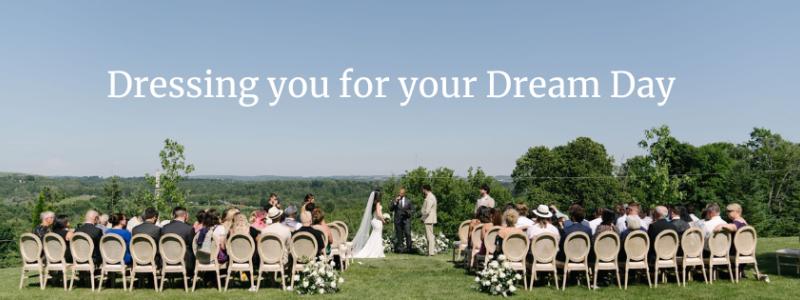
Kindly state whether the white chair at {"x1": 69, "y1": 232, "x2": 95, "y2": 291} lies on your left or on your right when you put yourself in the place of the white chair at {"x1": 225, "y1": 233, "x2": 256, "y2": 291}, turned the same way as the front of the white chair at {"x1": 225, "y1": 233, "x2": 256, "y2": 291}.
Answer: on your left

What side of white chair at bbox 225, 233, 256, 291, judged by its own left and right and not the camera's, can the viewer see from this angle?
back

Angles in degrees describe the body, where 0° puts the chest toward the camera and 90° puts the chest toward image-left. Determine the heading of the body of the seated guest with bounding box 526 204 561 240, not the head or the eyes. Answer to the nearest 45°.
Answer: approximately 180°

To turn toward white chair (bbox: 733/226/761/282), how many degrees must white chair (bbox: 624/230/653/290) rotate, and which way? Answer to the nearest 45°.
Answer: approximately 45° to its right

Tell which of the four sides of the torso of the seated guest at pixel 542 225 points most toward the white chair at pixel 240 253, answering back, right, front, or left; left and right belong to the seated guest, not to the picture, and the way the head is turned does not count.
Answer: left

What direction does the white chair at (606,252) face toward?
away from the camera

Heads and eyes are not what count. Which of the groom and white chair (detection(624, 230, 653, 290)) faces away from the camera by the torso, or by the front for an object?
the white chair

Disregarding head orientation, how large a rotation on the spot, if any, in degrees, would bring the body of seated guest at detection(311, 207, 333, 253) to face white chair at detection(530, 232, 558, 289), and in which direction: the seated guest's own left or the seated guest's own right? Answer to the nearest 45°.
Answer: approximately 135° to the seated guest's own right

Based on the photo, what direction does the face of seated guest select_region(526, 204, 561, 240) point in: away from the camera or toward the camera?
away from the camera

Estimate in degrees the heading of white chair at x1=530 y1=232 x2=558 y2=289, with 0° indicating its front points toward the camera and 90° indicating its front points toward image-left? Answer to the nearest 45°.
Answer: approximately 180°

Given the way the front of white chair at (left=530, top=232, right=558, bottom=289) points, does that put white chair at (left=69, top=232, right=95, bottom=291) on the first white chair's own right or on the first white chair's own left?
on the first white chair's own left

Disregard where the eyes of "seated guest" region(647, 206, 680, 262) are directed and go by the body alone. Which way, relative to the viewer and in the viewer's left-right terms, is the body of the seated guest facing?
facing away from the viewer

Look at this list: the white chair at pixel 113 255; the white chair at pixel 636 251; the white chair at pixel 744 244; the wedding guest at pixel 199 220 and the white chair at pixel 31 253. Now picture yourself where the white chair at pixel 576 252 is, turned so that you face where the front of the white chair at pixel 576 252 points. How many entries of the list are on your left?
3

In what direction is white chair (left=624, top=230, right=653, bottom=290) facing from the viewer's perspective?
away from the camera
